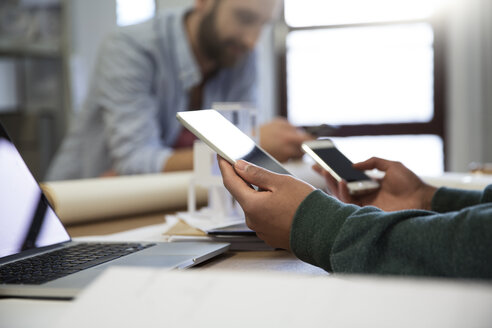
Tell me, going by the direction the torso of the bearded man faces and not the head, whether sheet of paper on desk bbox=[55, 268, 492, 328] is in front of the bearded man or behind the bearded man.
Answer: in front

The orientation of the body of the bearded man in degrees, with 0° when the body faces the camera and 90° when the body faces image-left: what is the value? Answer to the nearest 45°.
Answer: approximately 315°

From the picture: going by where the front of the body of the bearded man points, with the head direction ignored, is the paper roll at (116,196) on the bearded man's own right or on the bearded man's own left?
on the bearded man's own right

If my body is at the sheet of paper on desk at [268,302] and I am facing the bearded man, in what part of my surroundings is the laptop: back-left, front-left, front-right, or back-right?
front-left

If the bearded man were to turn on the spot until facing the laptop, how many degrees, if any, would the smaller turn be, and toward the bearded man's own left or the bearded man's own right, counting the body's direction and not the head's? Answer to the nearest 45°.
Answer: approximately 45° to the bearded man's own right

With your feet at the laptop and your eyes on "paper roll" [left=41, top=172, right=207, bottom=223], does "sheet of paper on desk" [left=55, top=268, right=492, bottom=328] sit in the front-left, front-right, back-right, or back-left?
back-right

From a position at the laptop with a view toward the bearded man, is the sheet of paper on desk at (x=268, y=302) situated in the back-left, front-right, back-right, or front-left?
back-right

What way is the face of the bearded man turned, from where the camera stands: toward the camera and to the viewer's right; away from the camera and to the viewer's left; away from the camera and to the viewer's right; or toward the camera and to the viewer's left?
toward the camera and to the viewer's right
